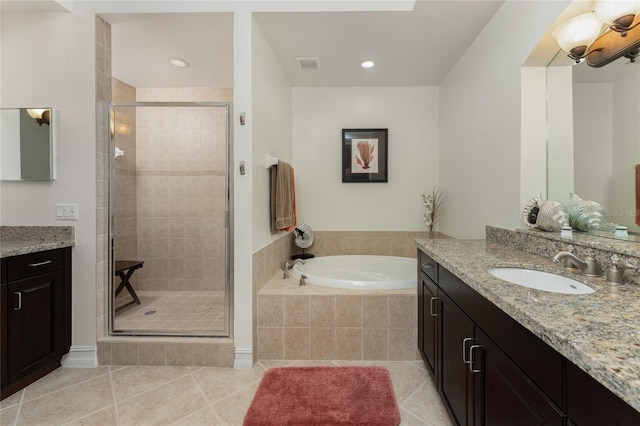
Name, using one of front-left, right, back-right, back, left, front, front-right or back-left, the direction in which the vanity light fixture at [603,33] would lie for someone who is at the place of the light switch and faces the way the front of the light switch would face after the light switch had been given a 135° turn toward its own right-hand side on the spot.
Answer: back

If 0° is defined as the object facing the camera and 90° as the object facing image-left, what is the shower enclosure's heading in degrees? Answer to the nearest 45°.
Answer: approximately 0°

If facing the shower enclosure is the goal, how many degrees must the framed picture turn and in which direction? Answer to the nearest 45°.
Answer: approximately 45° to its right

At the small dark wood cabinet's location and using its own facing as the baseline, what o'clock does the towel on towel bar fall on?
The towel on towel bar is roughly at 11 o'clock from the small dark wood cabinet.
